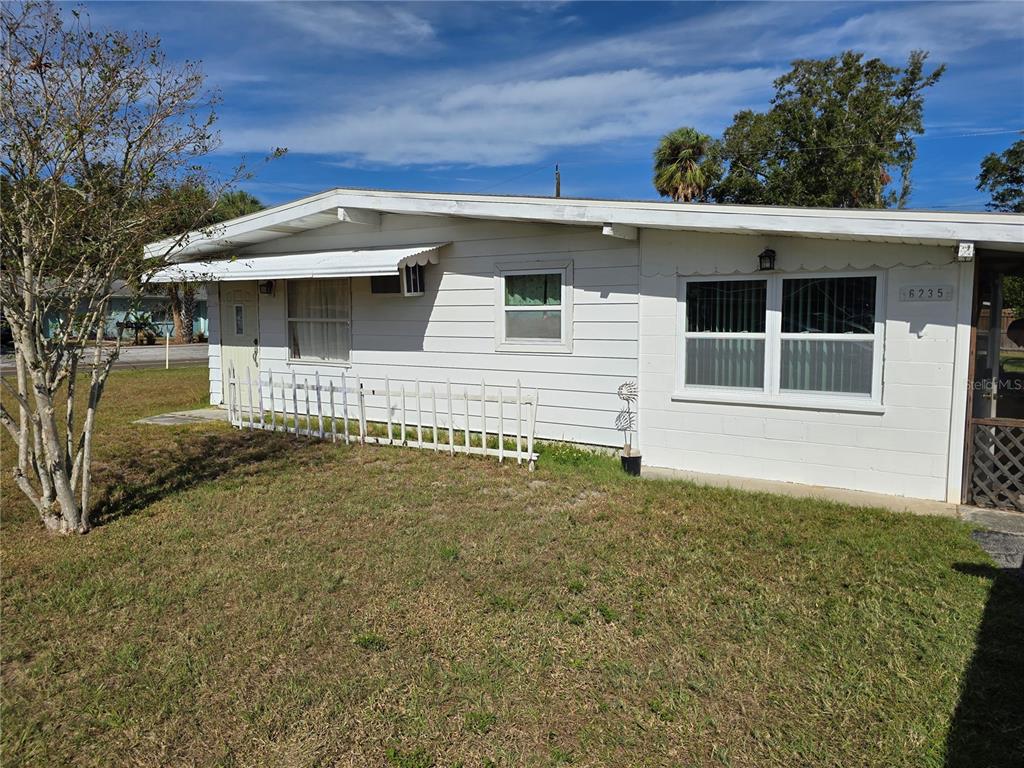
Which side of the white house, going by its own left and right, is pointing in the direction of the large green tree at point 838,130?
back

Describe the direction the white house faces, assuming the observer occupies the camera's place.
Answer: facing the viewer and to the left of the viewer

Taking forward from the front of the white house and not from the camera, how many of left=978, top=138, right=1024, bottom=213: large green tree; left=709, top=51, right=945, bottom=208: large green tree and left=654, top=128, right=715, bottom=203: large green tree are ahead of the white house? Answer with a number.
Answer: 0

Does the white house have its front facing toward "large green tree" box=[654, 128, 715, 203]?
no

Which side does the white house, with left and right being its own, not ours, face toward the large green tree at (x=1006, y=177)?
back

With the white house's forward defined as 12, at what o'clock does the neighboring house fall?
The neighboring house is roughly at 3 o'clock from the white house.
